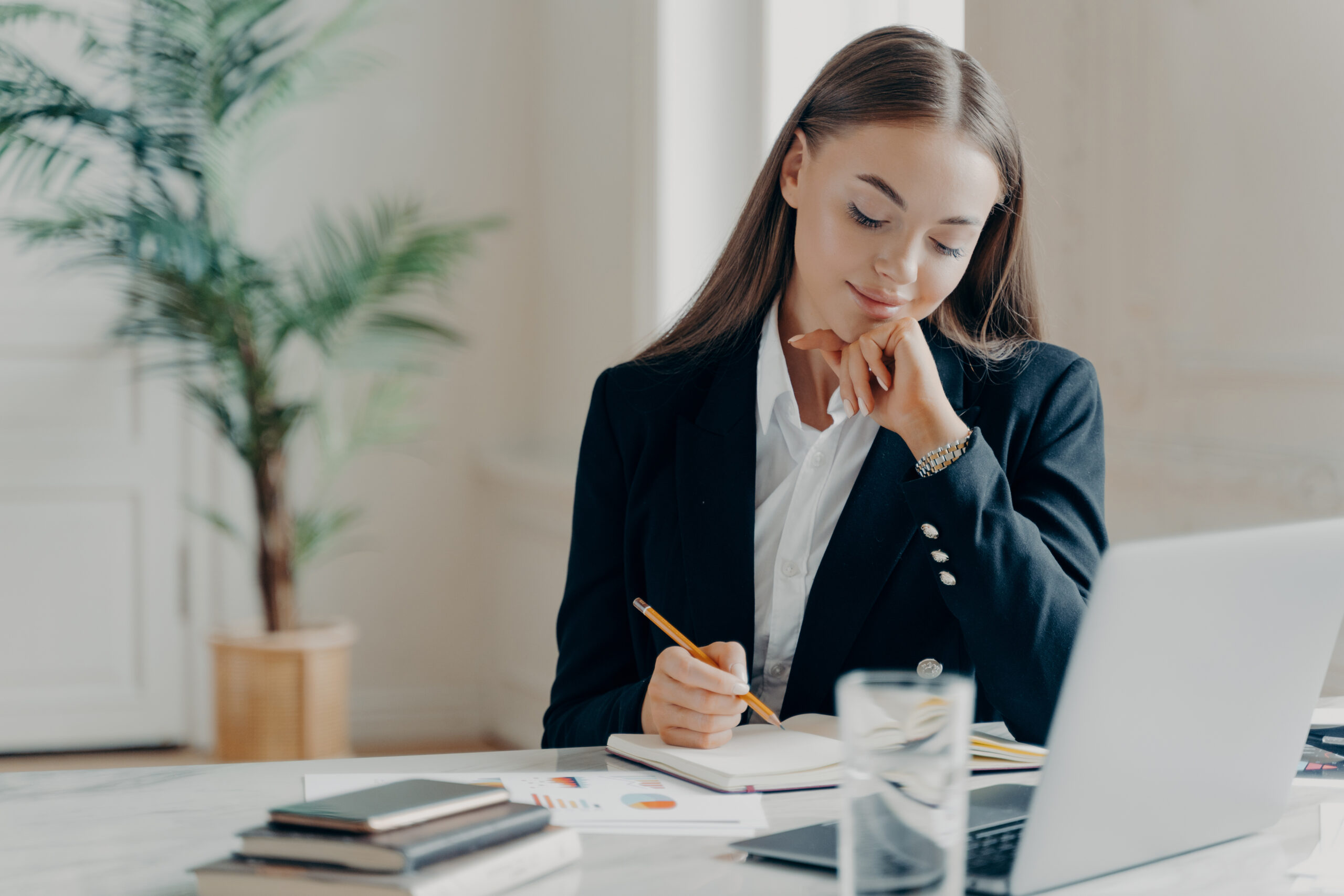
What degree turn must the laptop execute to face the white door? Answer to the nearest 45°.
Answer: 0° — it already faces it

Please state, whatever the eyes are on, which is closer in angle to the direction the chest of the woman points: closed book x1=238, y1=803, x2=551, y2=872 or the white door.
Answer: the closed book

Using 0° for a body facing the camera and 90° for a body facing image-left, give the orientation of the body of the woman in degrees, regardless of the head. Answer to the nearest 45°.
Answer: approximately 0°

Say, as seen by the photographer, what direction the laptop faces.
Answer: facing away from the viewer and to the left of the viewer

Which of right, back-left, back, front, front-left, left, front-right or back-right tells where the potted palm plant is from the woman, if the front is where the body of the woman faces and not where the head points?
back-right

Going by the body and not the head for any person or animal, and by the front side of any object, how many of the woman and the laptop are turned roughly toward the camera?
1

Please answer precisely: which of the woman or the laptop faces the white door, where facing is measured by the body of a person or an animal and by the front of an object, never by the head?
the laptop
